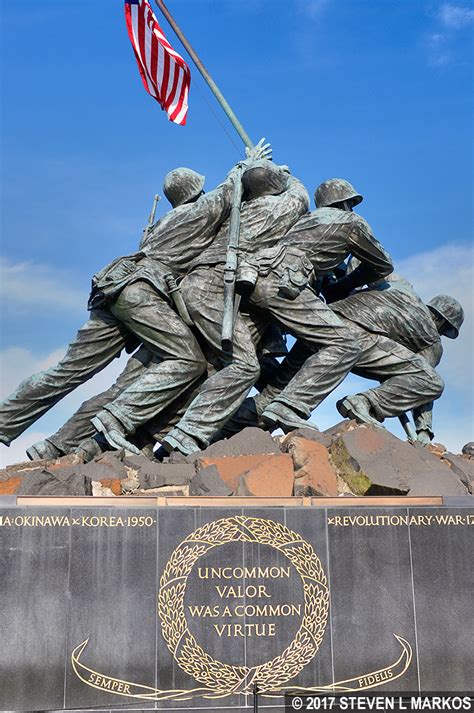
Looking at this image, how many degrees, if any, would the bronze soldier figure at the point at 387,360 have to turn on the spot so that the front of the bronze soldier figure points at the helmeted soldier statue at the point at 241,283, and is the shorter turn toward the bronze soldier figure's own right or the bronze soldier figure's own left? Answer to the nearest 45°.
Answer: approximately 135° to the bronze soldier figure's own right

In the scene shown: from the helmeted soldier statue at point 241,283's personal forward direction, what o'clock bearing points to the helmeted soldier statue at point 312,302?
the helmeted soldier statue at point 312,302 is roughly at 12 o'clock from the helmeted soldier statue at point 241,283.

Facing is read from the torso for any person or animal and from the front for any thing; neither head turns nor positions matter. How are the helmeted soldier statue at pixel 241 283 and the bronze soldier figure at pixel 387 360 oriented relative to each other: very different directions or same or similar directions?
same or similar directions

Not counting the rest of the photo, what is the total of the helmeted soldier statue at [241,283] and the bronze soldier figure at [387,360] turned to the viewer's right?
2

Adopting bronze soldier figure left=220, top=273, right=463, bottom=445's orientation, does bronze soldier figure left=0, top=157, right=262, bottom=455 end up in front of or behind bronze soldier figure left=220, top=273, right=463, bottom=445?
behind

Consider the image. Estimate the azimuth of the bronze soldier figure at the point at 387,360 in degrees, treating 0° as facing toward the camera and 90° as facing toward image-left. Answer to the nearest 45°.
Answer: approximately 270°

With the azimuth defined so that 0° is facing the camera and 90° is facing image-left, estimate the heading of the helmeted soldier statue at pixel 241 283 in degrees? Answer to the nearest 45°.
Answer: approximately 270°

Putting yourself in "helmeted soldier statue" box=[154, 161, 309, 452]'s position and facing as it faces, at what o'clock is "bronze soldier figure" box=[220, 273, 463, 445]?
The bronze soldier figure is roughly at 11 o'clock from the helmeted soldier statue.
